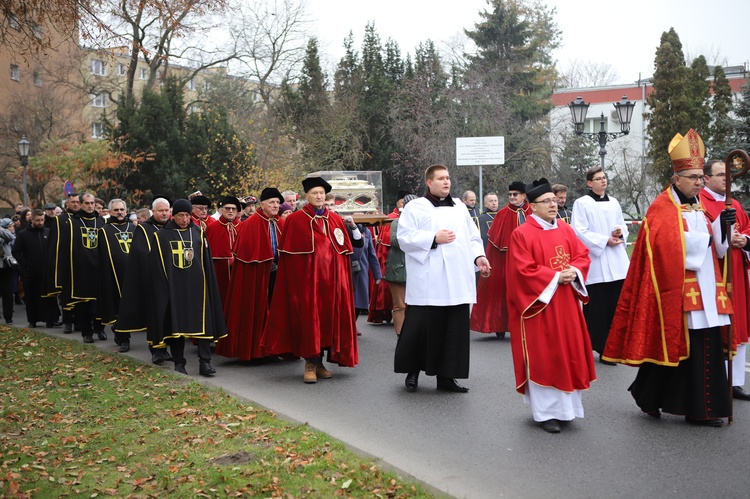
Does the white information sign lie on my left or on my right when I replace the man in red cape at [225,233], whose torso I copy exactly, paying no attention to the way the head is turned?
on my left

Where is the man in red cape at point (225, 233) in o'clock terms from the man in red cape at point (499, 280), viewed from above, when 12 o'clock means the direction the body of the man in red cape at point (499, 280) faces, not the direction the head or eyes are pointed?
the man in red cape at point (225, 233) is roughly at 4 o'clock from the man in red cape at point (499, 280).

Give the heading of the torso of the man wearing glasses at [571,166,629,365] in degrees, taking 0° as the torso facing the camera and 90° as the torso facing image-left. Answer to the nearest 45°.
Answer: approximately 315°

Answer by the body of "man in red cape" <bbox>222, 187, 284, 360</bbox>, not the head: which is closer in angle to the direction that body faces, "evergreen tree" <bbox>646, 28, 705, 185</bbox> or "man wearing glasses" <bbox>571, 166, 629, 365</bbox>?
the man wearing glasses

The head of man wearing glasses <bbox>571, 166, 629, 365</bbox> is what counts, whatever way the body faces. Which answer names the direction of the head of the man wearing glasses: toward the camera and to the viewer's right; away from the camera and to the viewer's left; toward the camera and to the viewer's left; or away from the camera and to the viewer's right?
toward the camera and to the viewer's right

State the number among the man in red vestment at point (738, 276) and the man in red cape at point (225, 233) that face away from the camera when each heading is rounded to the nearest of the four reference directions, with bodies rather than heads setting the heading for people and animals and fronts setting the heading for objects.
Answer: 0

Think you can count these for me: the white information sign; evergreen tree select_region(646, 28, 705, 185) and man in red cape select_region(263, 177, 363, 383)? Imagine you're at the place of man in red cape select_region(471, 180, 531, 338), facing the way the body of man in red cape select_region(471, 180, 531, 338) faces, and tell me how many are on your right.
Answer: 1

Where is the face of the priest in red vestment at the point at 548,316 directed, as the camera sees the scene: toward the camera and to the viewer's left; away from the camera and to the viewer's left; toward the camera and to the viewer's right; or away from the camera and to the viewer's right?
toward the camera and to the viewer's right

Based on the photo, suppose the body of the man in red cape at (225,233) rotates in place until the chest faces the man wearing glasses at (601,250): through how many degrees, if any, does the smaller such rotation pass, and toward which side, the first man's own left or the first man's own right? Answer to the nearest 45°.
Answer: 0° — they already face them

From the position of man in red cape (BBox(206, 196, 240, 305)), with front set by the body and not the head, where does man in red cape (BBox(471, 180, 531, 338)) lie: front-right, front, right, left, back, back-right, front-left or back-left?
front-left

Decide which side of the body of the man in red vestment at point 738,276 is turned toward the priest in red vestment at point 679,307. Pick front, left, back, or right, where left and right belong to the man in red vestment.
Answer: right
